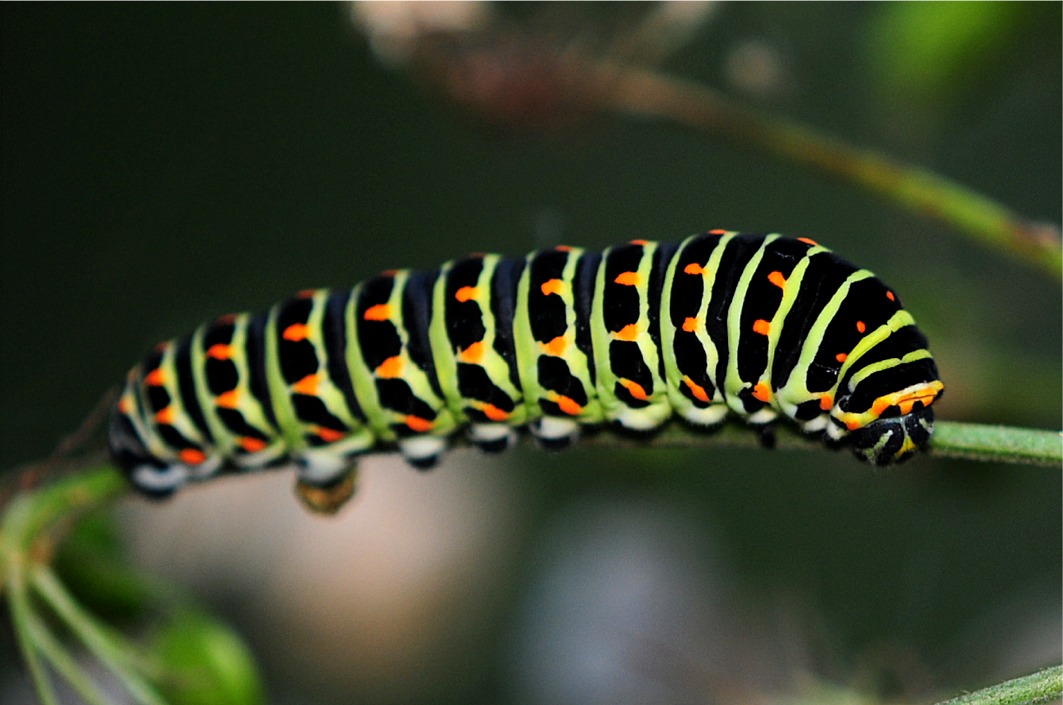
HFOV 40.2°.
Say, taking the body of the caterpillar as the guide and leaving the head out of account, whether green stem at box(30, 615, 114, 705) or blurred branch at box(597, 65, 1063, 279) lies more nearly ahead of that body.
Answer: the blurred branch

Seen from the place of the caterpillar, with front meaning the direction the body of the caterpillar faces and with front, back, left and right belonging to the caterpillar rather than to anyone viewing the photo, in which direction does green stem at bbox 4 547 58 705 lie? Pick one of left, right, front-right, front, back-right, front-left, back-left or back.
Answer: back

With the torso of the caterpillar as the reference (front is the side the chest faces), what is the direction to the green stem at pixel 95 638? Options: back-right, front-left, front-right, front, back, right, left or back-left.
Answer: back

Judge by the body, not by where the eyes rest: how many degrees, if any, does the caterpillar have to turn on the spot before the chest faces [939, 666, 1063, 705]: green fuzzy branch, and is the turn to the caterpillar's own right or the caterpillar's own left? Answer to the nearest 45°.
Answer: approximately 45° to the caterpillar's own right

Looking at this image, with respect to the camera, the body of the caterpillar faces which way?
to the viewer's right

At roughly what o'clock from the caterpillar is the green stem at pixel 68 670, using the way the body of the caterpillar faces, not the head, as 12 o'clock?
The green stem is roughly at 6 o'clock from the caterpillar.
